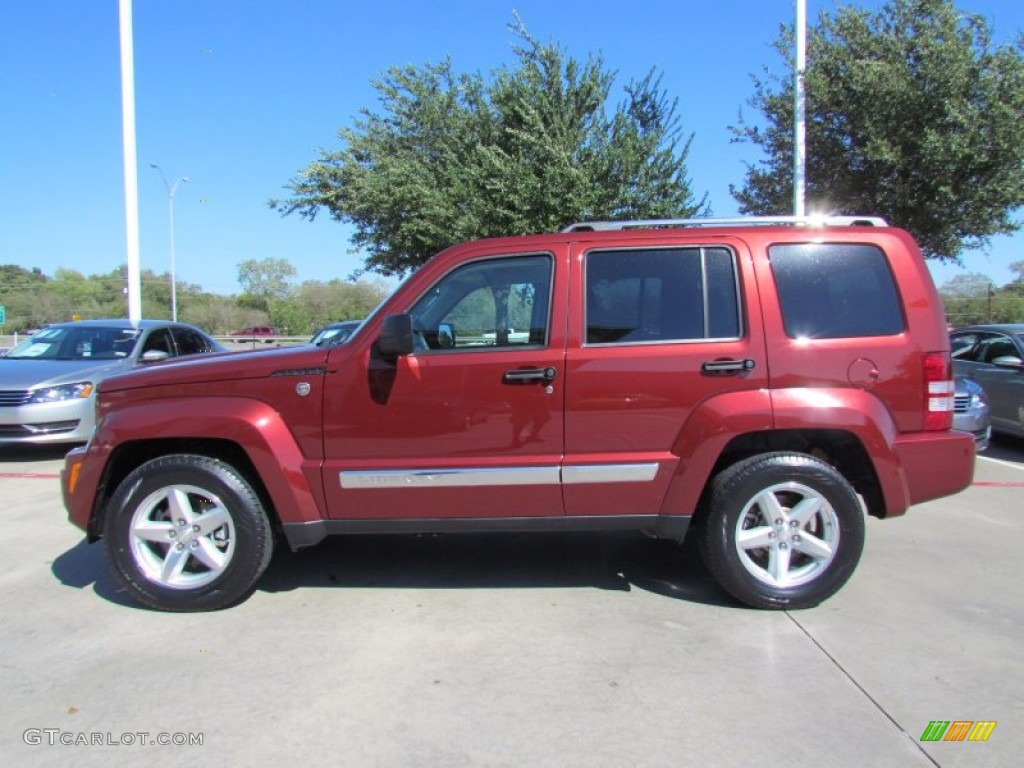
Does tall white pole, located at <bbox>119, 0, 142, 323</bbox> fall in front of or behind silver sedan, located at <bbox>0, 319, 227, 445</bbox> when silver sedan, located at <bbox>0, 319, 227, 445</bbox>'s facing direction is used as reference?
behind

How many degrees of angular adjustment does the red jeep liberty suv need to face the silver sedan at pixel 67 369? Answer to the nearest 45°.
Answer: approximately 45° to its right

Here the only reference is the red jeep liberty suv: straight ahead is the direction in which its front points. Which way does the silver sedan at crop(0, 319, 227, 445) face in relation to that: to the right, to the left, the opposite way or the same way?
to the left

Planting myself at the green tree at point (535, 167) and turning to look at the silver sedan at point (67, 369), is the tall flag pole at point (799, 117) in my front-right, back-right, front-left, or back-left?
back-left

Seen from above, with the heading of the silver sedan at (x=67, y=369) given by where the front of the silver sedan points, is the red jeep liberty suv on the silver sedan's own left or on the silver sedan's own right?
on the silver sedan's own left

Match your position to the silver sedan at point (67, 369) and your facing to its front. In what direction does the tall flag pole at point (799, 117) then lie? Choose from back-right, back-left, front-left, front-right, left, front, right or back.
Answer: back-left

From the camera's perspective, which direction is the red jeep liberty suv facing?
to the viewer's left

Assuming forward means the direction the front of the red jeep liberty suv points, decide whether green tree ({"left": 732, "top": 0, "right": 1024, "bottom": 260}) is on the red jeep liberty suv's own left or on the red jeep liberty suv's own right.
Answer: on the red jeep liberty suv's own right

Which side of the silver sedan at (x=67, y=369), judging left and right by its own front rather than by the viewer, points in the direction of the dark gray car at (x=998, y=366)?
left

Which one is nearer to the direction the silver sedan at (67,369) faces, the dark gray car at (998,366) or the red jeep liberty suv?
the red jeep liberty suv

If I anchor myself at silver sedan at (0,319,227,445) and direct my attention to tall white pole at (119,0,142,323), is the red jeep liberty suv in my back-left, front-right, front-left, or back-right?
back-right

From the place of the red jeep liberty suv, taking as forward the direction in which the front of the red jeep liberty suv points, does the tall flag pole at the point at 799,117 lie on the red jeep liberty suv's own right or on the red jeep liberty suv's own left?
on the red jeep liberty suv's own right

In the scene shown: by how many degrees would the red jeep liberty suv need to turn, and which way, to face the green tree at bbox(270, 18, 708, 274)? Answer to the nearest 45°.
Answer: approximately 90° to its right
